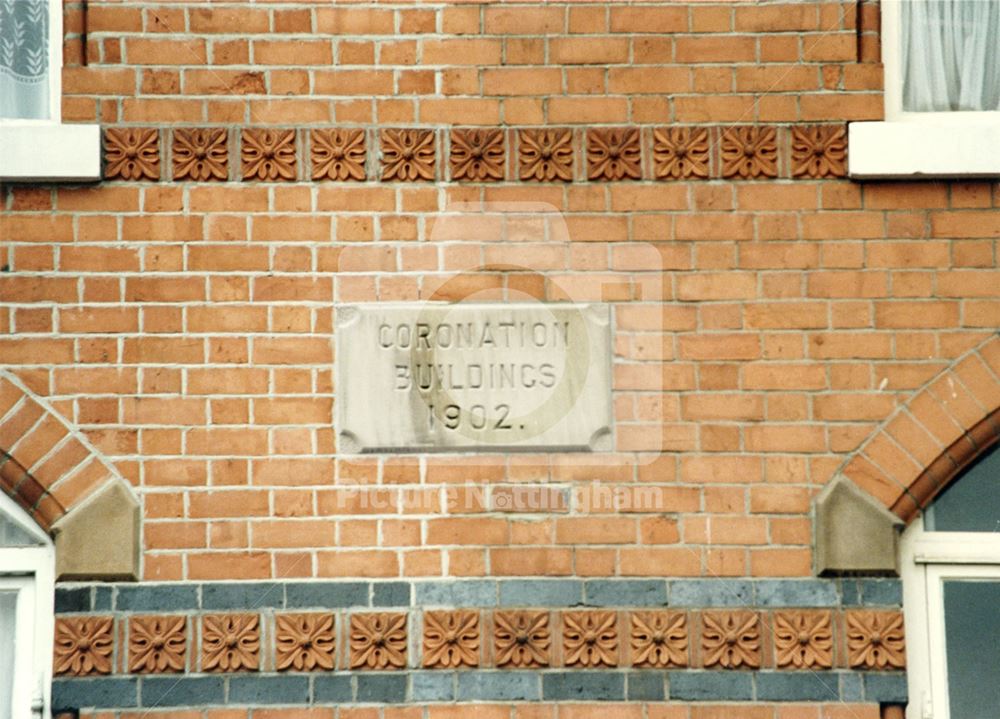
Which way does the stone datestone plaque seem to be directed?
toward the camera

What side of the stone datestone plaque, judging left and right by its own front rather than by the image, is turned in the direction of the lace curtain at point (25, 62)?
right
